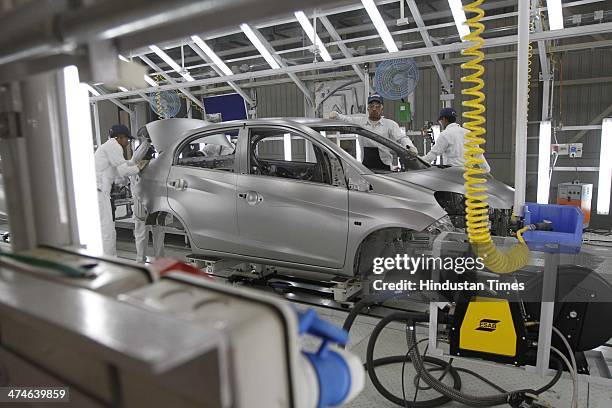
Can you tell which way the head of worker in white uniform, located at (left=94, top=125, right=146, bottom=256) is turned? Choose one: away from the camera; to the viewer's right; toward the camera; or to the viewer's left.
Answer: to the viewer's right

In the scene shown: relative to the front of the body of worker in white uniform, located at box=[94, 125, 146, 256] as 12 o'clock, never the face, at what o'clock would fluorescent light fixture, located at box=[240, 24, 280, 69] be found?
The fluorescent light fixture is roughly at 11 o'clock from the worker in white uniform.

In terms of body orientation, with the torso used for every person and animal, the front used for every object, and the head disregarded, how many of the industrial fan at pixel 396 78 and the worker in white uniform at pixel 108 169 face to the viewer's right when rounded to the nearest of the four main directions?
1

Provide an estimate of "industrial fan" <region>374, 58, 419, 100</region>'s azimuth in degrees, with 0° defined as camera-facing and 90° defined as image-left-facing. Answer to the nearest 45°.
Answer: approximately 0°

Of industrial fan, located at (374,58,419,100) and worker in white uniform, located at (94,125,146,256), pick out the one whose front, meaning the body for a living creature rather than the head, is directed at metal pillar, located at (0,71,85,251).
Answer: the industrial fan

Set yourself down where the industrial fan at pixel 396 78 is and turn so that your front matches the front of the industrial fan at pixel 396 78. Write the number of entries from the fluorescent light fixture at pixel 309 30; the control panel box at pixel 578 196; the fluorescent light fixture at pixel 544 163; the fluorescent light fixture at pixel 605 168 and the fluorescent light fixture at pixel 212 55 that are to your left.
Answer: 3

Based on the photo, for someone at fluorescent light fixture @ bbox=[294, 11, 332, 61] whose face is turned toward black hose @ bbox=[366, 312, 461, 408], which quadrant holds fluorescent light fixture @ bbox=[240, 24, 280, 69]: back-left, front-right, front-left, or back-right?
back-right

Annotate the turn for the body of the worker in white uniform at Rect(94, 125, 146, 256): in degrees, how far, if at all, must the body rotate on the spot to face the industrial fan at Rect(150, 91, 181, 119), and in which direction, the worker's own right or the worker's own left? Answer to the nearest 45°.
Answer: approximately 90° to the worker's own left

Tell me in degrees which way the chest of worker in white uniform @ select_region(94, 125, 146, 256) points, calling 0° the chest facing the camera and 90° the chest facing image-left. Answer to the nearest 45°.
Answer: approximately 270°

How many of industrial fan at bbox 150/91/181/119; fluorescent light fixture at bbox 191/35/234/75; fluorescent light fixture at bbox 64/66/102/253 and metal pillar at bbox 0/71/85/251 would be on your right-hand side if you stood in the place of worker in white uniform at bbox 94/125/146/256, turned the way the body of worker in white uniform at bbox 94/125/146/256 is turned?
2

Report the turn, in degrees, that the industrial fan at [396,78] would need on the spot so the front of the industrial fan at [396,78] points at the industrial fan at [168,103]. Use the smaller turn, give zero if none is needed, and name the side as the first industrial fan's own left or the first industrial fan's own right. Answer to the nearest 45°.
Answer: approximately 135° to the first industrial fan's own right
